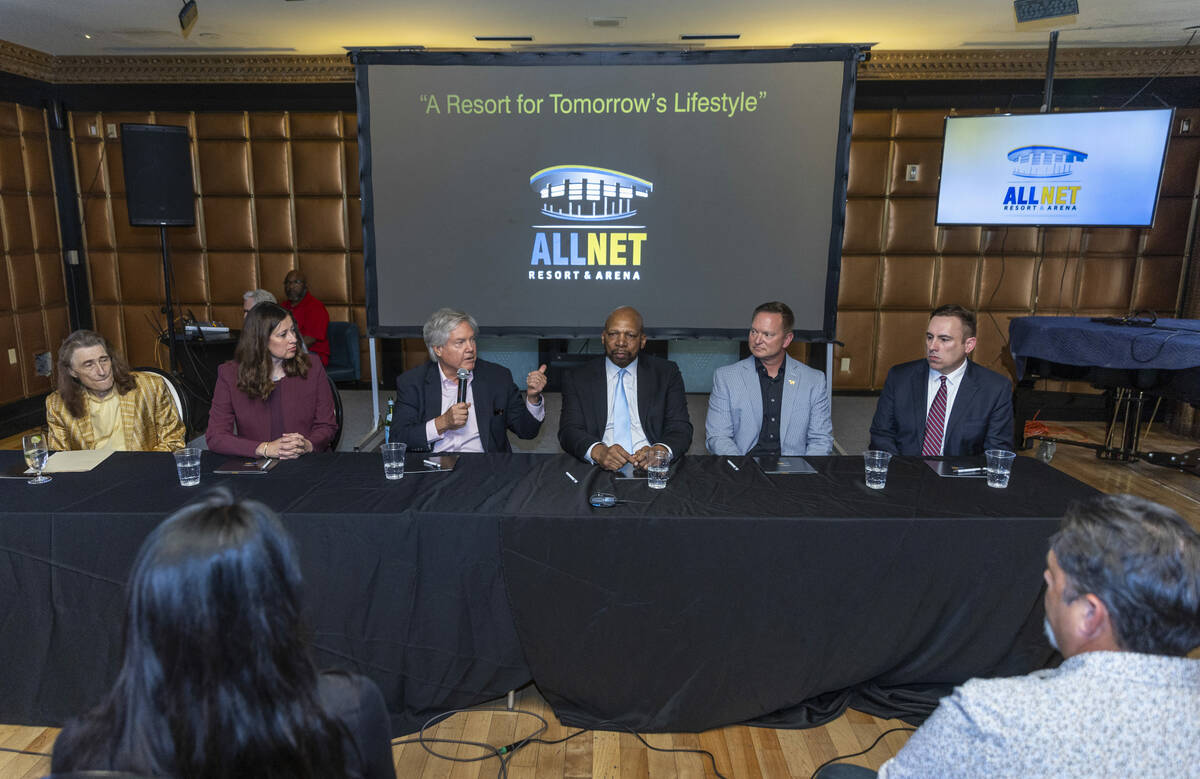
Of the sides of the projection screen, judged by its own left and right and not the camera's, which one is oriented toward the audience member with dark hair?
front

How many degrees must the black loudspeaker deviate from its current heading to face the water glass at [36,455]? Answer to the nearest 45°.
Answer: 0° — it already faces it

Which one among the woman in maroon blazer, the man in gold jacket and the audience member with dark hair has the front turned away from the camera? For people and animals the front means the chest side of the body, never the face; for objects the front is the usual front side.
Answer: the audience member with dark hair

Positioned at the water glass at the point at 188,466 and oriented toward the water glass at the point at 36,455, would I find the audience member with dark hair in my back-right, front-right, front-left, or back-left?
back-left

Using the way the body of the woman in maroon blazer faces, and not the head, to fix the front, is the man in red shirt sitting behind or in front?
behind

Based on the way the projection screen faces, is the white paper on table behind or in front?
in front

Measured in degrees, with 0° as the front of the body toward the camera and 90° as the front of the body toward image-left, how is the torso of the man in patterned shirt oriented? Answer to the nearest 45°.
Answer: approximately 135°

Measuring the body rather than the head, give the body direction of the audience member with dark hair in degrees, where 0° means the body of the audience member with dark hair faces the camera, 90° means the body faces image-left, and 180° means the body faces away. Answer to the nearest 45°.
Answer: approximately 180°

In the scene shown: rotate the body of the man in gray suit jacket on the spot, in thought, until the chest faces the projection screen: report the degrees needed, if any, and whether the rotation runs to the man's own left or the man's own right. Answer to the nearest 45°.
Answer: approximately 135° to the man's own right

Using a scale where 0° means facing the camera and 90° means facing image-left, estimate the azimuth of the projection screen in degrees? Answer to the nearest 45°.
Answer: approximately 0°

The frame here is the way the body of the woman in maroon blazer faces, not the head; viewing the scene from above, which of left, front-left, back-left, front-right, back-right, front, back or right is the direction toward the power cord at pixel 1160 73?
left

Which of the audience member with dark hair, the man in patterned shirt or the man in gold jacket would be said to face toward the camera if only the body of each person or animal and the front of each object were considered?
the man in gold jacket

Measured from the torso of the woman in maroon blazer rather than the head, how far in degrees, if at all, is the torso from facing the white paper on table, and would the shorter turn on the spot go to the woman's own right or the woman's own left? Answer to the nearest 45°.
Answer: approximately 45° to the woman's own right
